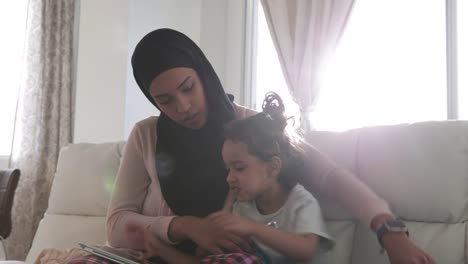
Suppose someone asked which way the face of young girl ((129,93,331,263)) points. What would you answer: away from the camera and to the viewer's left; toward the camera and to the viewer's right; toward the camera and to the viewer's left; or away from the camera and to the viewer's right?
toward the camera and to the viewer's left

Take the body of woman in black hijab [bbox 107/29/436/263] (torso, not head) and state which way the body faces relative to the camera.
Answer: toward the camera

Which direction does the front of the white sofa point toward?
toward the camera

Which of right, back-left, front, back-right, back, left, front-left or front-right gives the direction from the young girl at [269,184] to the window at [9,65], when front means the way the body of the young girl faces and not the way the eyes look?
right

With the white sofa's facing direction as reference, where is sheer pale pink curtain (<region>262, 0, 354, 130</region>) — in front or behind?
behind

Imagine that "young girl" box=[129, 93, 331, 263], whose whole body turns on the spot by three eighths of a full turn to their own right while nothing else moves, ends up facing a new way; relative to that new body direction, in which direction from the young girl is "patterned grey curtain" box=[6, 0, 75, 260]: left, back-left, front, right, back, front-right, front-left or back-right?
front-left

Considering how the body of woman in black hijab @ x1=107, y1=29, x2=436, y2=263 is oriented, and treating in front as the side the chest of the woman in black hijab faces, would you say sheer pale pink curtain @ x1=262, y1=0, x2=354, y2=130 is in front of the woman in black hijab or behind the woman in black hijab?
behind

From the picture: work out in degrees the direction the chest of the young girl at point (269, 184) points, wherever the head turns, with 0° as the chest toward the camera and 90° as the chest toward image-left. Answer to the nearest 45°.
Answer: approximately 45°
